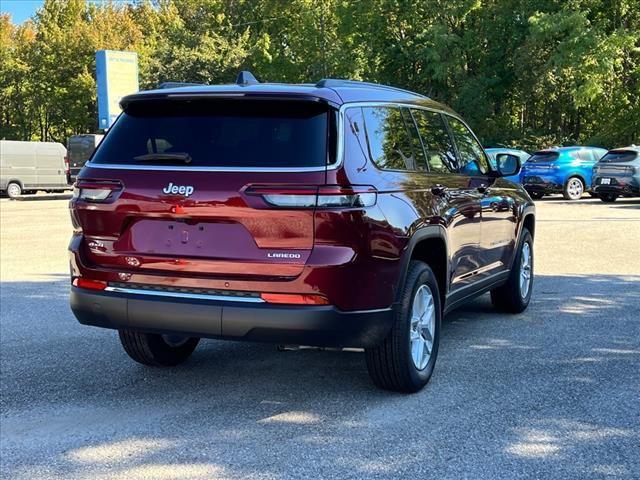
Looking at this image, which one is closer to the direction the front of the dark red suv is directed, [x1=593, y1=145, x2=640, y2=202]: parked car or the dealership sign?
the parked car

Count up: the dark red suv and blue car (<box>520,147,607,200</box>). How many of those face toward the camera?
0

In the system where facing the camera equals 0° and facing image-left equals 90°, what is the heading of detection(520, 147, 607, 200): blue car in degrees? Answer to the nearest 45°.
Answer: approximately 225°

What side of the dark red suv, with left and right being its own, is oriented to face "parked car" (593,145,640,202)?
front

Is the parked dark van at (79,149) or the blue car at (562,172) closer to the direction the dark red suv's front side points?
the blue car

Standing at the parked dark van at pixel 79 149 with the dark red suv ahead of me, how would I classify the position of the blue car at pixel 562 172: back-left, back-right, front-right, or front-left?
front-left

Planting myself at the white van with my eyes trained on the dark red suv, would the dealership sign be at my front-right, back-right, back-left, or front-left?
back-left

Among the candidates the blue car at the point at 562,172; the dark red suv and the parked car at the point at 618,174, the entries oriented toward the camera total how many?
0

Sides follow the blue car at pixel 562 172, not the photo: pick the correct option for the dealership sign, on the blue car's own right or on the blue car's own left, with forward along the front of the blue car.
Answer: on the blue car's own left

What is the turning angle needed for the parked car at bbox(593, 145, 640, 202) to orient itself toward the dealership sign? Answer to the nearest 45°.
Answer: approximately 135° to its left

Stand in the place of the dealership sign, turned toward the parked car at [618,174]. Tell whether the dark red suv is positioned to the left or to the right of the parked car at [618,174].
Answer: right

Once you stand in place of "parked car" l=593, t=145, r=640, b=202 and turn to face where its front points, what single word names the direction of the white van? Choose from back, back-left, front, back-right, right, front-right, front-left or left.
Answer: back-left

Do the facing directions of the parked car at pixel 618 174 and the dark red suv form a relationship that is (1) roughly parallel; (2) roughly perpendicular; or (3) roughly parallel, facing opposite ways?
roughly parallel

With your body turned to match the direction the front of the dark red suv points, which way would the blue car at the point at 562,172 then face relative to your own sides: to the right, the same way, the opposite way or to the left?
the same way

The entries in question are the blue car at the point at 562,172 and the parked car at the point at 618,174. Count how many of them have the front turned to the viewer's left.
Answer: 0

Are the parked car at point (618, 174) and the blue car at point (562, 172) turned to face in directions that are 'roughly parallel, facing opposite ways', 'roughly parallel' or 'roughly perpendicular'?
roughly parallel

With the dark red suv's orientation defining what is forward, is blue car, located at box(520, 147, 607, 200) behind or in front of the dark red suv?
in front

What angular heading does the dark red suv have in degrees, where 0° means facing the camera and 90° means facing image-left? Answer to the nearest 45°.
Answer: approximately 225°
